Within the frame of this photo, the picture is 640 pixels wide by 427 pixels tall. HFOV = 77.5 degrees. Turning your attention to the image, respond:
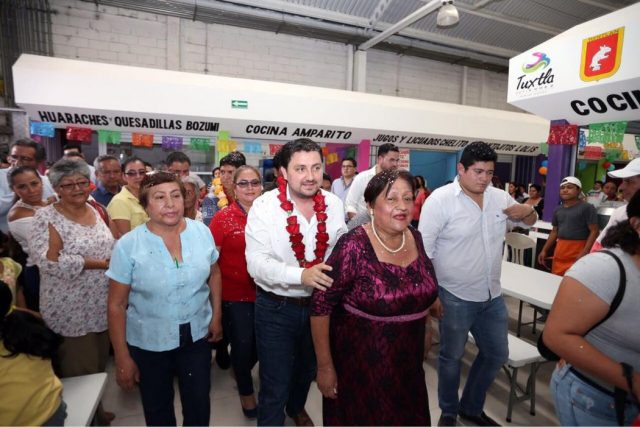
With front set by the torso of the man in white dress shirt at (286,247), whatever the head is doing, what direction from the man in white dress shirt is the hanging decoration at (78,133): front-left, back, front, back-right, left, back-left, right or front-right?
back

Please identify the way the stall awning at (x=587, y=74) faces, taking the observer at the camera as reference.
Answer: facing the viewer and to the left of the viewer

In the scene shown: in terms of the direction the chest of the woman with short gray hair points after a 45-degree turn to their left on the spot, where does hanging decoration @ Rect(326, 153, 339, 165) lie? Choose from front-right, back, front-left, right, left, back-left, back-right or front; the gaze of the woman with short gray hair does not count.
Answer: front-left

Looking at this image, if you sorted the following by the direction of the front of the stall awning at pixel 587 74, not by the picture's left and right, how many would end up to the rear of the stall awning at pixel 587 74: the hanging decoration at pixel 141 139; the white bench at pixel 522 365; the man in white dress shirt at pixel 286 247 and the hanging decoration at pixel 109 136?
0

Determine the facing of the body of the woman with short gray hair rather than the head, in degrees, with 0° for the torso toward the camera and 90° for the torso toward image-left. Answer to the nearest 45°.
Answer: approximately 315°

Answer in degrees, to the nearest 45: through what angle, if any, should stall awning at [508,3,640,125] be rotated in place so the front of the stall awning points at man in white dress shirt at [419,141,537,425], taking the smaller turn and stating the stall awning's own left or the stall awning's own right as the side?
approximately 45° to the stall awning's own left

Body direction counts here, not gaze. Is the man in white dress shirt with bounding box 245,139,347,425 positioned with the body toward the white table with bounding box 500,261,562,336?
no

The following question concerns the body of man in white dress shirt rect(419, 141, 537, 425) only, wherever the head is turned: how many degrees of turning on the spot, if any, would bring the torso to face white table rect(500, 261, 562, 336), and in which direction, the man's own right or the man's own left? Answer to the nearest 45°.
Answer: approximately 90° to the man's own left

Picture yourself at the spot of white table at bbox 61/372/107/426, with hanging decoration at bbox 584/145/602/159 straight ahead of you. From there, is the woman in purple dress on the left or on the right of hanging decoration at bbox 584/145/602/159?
right

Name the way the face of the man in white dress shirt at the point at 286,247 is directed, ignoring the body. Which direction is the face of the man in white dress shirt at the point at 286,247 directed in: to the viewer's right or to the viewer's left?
to the viewer's right

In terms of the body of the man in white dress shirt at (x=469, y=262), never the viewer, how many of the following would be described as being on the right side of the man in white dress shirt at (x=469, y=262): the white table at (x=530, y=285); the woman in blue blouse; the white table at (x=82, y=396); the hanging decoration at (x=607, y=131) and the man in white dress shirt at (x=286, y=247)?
3

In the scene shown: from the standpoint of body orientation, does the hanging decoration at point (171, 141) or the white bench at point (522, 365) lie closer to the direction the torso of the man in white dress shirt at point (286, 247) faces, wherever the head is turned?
the white bench
